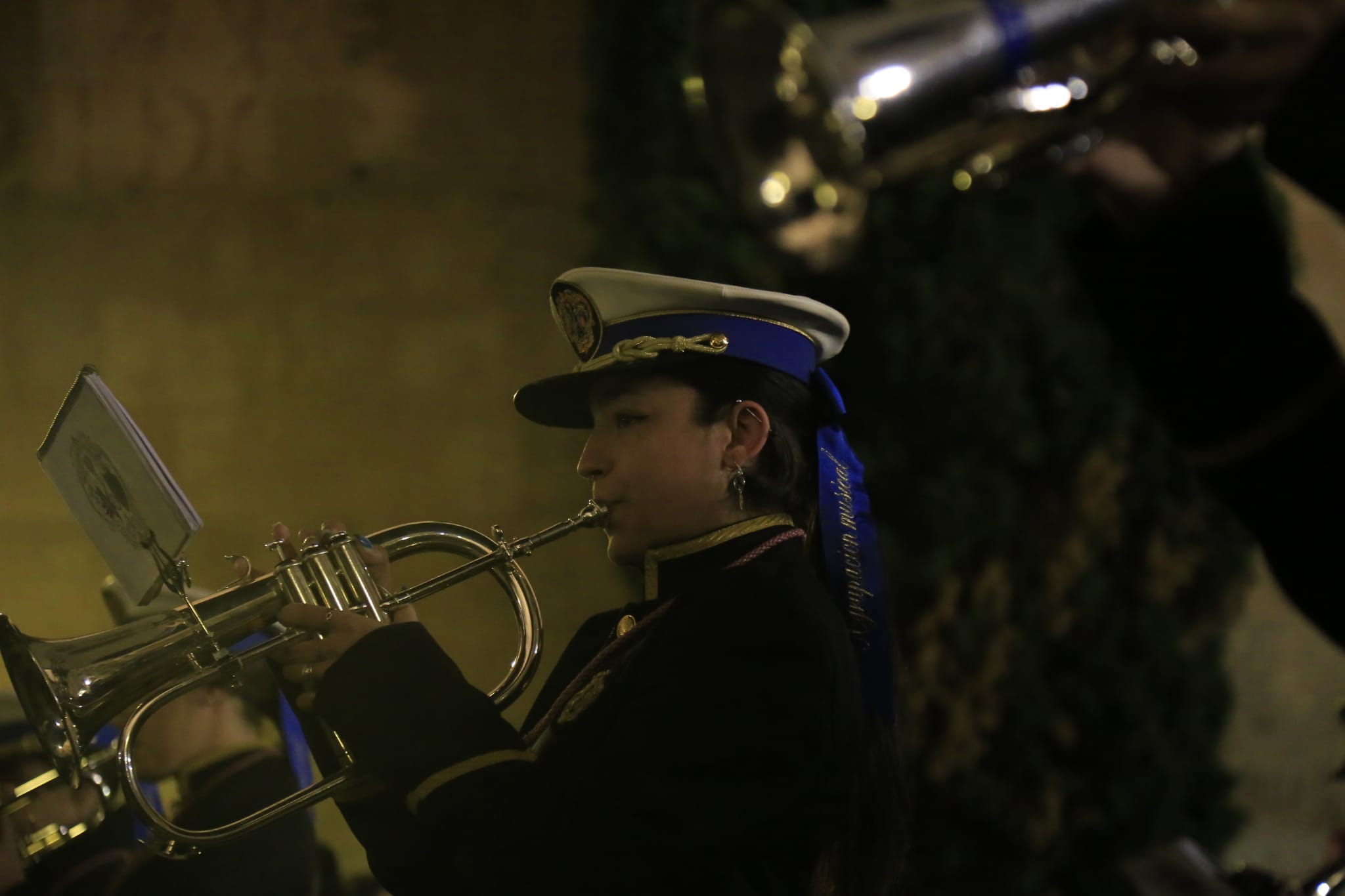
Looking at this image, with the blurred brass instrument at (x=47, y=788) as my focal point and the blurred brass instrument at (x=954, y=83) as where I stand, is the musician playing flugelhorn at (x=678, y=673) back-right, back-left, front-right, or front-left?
front-right

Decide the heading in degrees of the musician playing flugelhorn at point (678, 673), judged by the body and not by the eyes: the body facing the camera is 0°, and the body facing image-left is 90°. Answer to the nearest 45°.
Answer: approximately 90°

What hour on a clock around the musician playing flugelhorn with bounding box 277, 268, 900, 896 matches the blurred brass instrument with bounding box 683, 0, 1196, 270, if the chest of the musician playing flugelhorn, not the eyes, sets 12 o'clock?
The blurred brass instrument is roughly at 8 o'clock from the musician playing flugelhorn.

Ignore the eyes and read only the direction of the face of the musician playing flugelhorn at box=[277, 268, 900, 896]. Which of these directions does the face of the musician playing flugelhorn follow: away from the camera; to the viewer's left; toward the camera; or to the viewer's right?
to the viewer's left

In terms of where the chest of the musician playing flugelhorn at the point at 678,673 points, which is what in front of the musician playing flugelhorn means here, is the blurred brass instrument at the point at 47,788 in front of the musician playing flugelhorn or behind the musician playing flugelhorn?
in front
